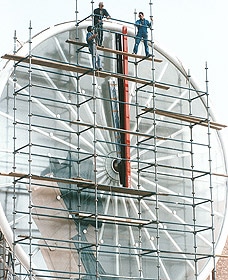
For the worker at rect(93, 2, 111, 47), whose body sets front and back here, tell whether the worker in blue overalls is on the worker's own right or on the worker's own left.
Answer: on the worker's own left

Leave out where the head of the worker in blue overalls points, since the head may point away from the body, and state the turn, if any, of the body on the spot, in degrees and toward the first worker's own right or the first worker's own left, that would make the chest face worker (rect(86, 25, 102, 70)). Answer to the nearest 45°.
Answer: approximately 45° to the first worker's own right

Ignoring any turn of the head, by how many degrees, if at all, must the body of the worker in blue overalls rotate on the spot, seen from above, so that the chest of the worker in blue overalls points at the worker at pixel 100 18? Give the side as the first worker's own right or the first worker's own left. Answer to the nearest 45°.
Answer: approximately 45° to the first worker's own right

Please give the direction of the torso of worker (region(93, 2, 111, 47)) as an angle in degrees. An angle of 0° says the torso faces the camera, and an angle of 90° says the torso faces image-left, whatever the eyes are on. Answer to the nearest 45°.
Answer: approximately 315°
